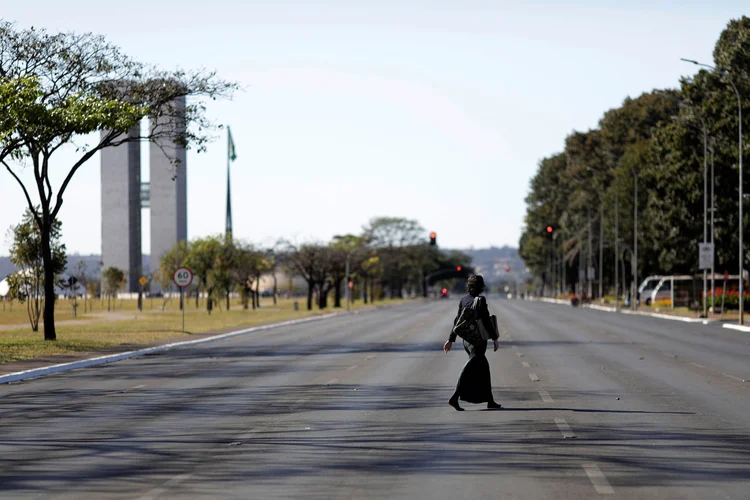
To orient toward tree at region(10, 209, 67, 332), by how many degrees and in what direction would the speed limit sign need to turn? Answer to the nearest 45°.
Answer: approximately 135° to its right

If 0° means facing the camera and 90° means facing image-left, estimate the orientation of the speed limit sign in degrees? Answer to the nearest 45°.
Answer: approximately 0°
